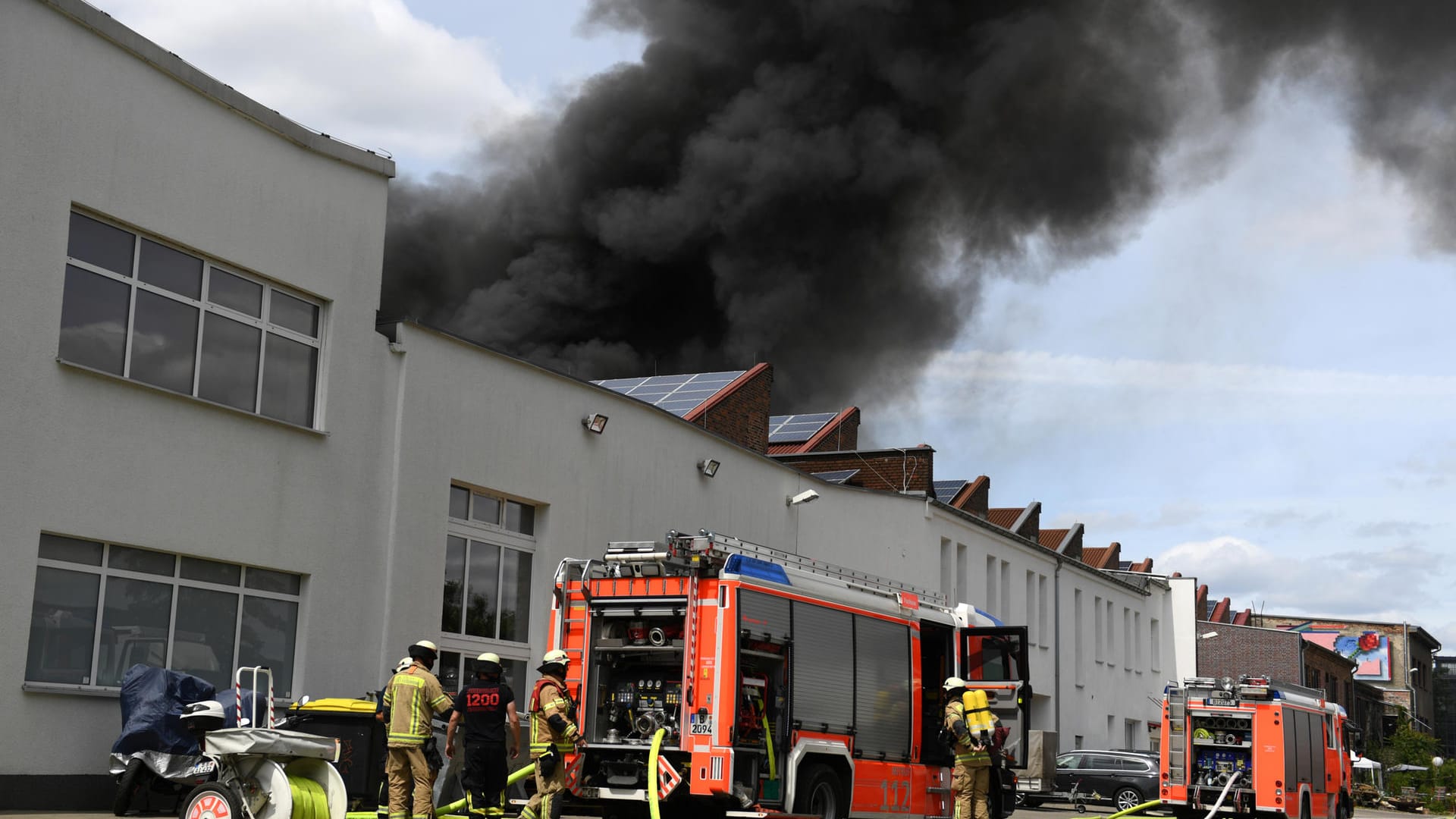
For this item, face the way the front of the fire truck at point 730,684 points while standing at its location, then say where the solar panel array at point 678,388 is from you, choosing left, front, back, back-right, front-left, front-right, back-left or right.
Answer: front-left

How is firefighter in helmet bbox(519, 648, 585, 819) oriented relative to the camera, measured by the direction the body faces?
to the viewer's right

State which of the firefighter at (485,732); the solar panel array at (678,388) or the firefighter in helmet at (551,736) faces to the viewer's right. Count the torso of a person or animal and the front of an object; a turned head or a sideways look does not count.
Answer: the firefighter in helmet

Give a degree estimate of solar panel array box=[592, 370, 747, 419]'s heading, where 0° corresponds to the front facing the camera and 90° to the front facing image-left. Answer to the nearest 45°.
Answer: approximately 45°

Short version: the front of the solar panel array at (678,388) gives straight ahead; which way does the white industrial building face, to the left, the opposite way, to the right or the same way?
to the left

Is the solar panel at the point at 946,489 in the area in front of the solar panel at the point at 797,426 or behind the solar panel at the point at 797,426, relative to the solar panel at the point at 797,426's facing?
behind

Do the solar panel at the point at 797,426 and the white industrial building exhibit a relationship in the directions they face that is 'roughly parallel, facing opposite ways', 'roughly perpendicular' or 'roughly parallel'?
roughly perpendicular

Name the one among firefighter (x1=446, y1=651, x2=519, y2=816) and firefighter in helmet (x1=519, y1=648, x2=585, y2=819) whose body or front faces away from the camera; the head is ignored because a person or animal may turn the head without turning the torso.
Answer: the firefighter

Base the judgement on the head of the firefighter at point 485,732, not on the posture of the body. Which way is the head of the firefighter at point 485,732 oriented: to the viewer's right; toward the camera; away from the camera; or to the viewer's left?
away from the camera

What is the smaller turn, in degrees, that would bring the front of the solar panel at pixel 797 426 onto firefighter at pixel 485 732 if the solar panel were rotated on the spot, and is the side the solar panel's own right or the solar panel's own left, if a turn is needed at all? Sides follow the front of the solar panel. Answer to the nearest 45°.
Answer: approximately 45° to the solar panel's own left

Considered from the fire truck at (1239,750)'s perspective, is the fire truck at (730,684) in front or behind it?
behind

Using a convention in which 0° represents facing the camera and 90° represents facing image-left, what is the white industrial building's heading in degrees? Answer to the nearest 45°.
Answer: approximately 315°

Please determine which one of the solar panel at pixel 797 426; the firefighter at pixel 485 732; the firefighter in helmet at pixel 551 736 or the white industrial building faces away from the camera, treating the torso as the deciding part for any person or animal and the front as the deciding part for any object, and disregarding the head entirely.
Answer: the firefighter

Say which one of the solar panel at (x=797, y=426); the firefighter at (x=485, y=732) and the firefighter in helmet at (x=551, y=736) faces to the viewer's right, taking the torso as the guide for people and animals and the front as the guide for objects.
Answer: the firefighter in helmet
